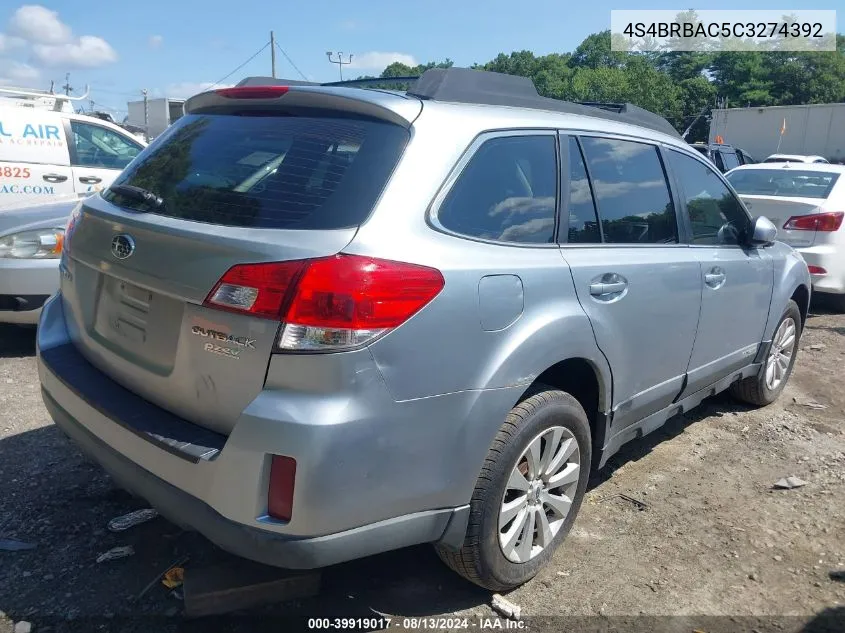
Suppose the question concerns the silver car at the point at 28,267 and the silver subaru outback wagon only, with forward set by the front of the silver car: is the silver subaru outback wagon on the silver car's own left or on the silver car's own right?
on the silver car's own left

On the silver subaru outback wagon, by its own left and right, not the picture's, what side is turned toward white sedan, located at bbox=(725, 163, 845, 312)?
front

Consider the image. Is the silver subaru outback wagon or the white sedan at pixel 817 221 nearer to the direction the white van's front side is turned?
the white sedan

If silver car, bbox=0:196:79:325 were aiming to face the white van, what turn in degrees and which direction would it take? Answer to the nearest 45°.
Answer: approximately 135° to its right

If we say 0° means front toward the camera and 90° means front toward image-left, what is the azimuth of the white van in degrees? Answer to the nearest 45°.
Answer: approximately 270°

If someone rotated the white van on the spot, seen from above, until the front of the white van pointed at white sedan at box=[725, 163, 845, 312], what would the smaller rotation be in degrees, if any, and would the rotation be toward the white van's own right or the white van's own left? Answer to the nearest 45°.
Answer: approximately 45° to the white van's own right

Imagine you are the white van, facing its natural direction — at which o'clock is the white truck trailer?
The white truck trailer is roughly at 11 o'clock from the white van.

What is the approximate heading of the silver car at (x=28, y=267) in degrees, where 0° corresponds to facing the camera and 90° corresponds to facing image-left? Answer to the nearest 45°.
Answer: approximately 45°

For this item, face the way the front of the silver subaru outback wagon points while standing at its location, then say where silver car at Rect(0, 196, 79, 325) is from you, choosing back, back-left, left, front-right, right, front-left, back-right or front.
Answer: left
